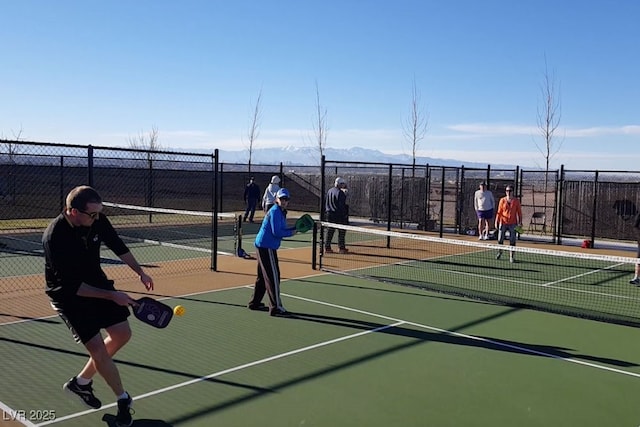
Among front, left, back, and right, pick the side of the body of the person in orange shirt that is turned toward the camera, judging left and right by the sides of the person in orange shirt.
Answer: front

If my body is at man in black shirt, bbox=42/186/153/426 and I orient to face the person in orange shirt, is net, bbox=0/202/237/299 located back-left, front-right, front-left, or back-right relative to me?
front-left

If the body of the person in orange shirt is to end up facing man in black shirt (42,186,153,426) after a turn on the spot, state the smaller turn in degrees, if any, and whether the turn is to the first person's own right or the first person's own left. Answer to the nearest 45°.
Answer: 0° — they already face them

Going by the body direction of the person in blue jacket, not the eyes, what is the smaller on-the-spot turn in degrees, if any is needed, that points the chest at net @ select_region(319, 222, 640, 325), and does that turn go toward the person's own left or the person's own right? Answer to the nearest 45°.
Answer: approximately 45° to the person's own left

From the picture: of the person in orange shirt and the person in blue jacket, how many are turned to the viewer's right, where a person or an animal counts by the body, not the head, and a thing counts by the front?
1

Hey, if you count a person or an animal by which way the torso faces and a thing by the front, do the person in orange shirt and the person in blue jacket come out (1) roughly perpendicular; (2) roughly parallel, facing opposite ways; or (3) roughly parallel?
roughly perpendicular

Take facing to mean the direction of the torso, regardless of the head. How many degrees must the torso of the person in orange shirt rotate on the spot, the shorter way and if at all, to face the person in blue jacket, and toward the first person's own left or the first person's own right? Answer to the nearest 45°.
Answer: approximately 45° to the first person's own right

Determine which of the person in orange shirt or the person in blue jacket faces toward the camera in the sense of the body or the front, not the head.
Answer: the person in orange shirt

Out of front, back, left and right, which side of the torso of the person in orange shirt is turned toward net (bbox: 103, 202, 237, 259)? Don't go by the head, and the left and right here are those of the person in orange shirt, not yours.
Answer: right

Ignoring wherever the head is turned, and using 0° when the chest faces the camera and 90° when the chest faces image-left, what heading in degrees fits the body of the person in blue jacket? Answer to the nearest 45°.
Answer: approximately 270°

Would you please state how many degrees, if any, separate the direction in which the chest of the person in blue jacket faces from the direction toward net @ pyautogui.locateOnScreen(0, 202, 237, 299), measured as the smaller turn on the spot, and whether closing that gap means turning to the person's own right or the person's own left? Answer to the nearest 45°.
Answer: approximately 135° to the person's own left
